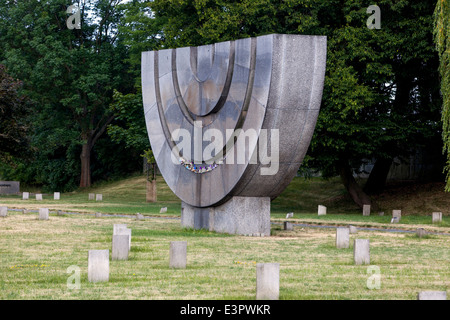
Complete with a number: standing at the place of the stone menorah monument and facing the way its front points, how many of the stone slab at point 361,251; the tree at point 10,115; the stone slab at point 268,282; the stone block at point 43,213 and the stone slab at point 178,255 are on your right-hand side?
2

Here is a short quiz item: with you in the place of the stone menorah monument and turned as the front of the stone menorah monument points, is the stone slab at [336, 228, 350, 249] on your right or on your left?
on your left

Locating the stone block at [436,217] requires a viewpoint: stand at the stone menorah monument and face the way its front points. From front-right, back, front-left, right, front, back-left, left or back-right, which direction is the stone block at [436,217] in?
back

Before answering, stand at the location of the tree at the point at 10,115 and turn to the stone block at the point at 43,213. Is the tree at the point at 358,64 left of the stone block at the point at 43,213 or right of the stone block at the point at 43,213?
left

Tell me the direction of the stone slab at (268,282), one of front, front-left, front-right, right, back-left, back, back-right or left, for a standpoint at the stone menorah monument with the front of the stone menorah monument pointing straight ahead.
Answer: front-left

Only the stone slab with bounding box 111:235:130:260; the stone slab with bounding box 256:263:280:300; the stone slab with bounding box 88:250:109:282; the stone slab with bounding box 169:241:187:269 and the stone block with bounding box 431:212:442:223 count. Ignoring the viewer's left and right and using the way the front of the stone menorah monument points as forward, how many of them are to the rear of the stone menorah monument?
1

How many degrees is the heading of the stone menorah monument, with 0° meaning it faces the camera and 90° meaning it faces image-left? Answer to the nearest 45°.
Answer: approximately 45°

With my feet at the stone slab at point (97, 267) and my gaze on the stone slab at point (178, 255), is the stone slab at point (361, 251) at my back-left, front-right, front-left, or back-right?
front-right

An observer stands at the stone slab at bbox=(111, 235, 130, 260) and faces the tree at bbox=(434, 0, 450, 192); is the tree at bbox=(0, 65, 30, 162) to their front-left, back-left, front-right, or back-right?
front-left

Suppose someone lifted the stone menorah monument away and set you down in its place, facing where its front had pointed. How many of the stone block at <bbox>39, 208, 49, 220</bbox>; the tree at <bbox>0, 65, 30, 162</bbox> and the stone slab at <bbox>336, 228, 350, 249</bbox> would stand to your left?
1

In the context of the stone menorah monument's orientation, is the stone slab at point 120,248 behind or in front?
in front

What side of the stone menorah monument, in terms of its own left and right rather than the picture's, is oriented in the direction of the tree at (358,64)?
back

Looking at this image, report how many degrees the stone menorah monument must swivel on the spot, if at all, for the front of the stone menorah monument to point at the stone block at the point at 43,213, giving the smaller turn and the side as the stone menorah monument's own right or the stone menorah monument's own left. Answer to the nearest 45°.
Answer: approximately 90° to the stone menorah monument's own right

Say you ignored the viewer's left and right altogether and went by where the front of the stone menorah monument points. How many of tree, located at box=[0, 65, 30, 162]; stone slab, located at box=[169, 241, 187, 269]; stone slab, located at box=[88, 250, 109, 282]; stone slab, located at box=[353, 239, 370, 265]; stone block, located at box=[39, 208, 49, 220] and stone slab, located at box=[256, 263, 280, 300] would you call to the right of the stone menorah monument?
2

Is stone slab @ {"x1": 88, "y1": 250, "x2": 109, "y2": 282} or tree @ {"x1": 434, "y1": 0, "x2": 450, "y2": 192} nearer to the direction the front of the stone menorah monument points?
the stone slab

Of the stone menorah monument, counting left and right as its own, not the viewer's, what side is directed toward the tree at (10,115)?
right
